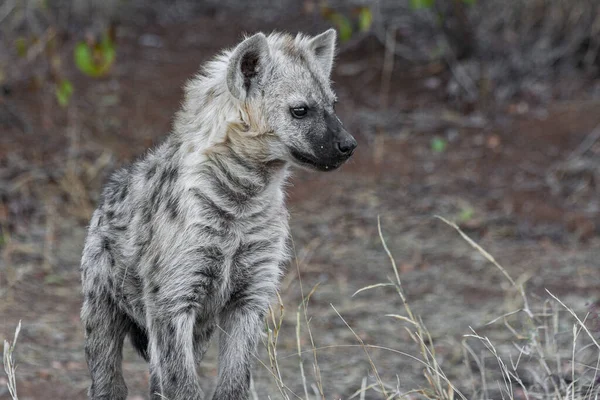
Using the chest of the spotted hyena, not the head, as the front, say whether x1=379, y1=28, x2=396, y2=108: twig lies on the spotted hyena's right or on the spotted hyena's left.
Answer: on the spotted hyena's left

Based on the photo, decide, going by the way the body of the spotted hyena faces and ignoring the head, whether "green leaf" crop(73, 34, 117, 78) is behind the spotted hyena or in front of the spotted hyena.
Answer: behind

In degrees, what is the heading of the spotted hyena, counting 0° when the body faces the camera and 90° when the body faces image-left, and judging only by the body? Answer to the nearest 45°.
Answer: approximately 315°
